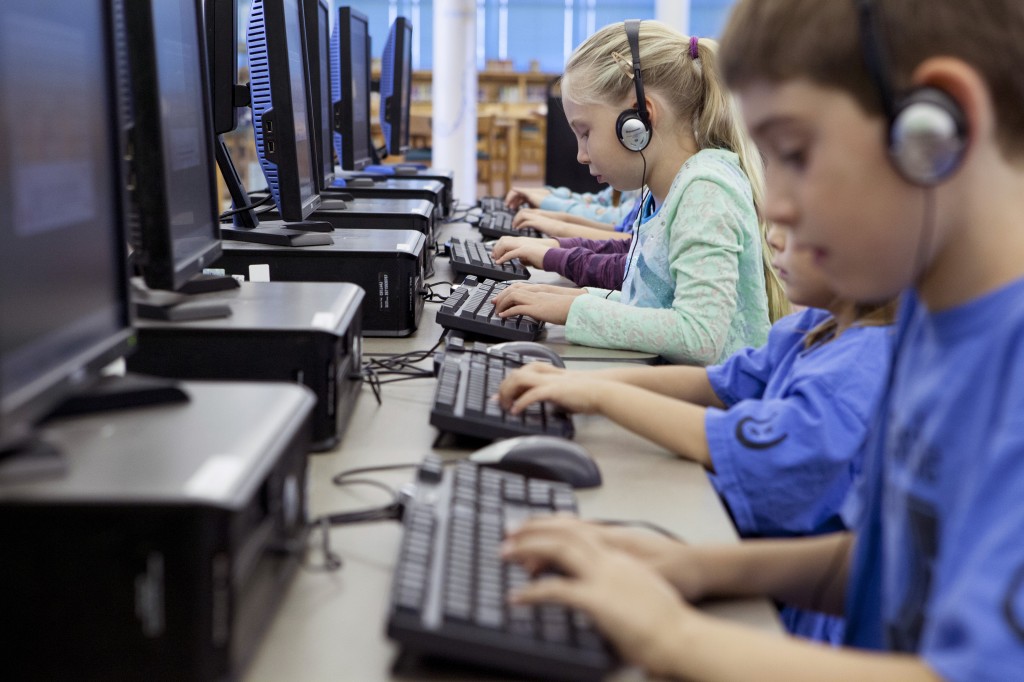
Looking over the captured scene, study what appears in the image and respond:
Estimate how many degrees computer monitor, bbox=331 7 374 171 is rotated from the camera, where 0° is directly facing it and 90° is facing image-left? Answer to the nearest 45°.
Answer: approximately 270°

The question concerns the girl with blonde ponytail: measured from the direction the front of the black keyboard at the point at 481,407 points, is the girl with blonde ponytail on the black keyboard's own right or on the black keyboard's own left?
on the black keyboard's own left

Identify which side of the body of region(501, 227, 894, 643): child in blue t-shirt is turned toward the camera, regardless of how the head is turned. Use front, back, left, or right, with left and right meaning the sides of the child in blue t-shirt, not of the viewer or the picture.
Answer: left

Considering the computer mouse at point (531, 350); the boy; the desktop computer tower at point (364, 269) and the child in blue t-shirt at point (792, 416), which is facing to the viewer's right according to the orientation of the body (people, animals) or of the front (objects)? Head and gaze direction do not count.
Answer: the desktop computer tower

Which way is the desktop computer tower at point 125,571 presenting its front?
to the viewer's right

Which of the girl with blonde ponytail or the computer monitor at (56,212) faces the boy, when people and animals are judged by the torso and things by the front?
the computer monitor

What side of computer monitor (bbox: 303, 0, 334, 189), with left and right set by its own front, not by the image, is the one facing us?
right

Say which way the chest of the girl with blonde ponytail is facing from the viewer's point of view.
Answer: to the viewer's left

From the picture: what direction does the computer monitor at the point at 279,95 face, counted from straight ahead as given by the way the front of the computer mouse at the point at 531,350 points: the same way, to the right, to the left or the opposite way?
the opposite way

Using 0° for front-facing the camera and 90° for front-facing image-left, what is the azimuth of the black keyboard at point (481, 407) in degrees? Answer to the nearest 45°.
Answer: approximately 270°

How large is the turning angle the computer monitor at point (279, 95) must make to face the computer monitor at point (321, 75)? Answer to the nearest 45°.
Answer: approximately 90° to its left

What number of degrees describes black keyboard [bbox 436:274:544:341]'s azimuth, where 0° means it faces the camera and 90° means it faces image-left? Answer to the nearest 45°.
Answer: approximately 270°

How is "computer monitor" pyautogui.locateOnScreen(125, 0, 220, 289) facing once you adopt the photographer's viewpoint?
facing to the right of the viewer

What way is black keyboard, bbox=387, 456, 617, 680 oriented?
to the viewer's right

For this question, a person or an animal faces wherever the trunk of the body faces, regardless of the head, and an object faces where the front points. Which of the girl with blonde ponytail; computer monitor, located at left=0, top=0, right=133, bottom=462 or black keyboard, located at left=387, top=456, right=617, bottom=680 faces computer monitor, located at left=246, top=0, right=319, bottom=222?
the girl with blonde ponytail
